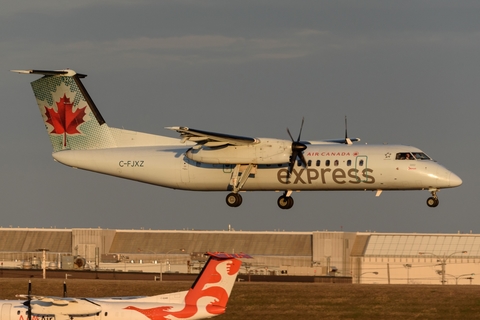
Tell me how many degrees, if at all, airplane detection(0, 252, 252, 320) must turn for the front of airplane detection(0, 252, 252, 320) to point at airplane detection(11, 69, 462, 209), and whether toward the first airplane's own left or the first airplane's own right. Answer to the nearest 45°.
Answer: approximately 90° to the first airplane's own left

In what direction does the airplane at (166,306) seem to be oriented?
to the viewer's left
